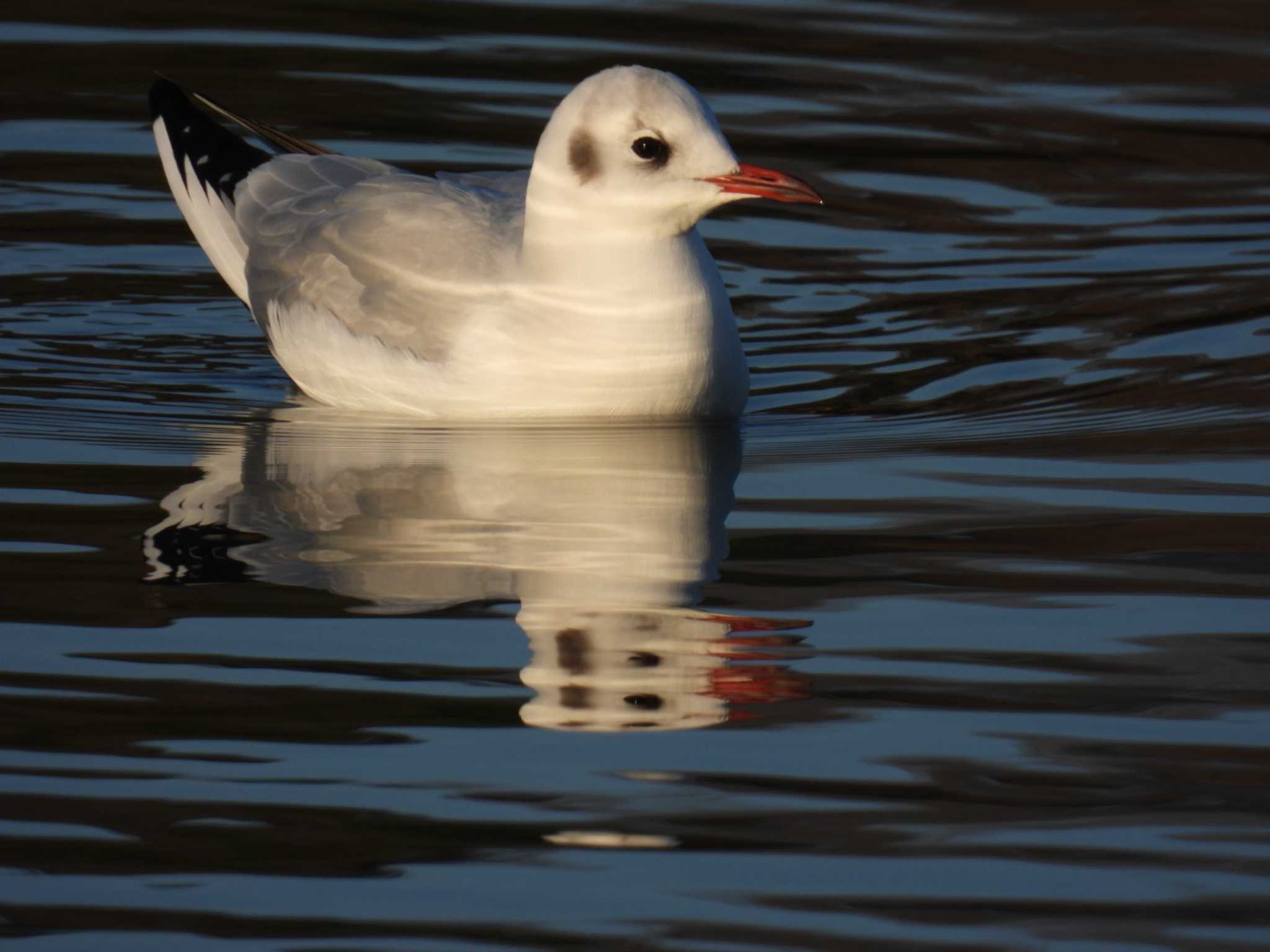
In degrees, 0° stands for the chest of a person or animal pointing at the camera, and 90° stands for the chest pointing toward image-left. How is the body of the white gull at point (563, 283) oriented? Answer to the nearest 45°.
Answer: approximately 270°
